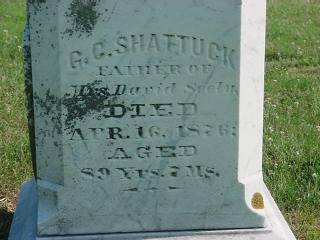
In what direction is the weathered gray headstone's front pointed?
toward the camera
